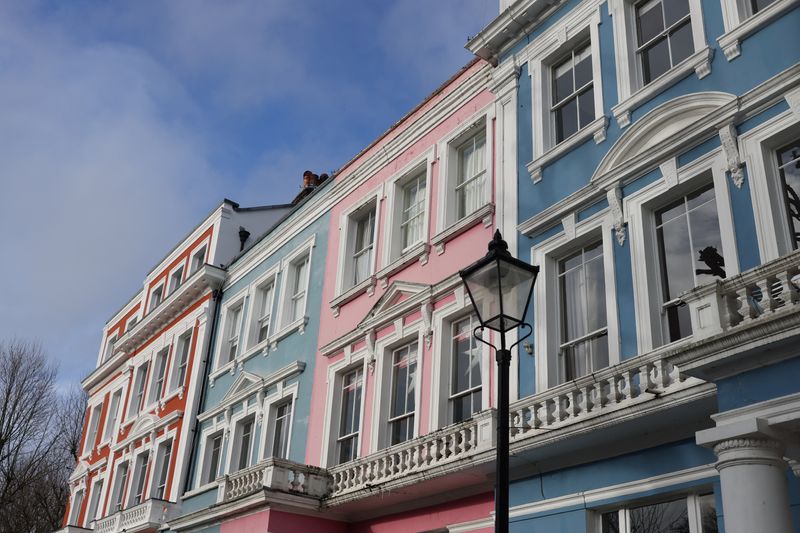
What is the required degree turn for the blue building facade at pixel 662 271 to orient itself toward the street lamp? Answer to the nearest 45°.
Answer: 0° — it already faces it

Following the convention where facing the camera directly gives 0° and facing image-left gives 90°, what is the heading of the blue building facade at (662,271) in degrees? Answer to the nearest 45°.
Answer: approximately 45°
